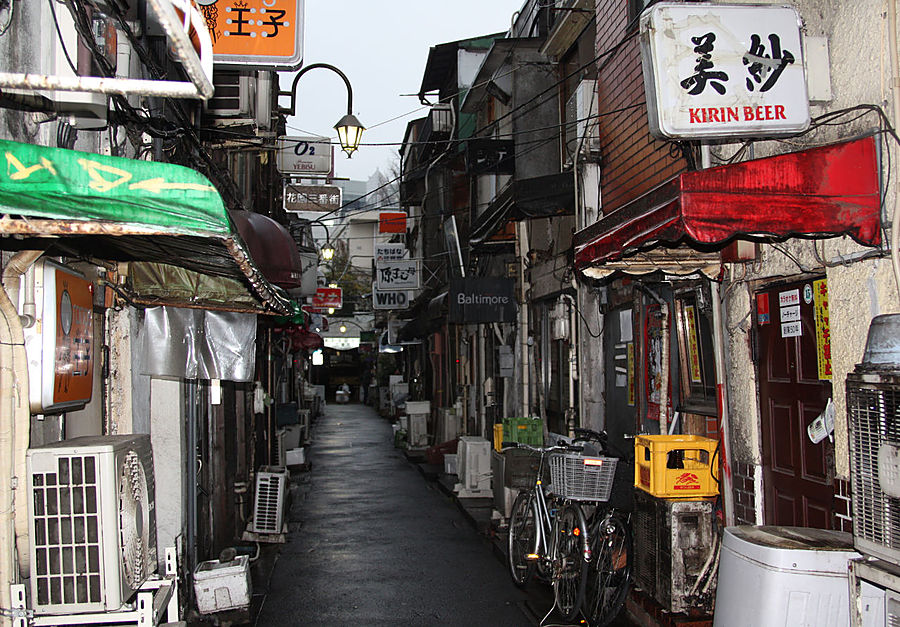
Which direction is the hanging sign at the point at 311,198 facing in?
toward the camera

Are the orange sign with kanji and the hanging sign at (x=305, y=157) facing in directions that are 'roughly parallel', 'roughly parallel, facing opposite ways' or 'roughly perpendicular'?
roughly parallel

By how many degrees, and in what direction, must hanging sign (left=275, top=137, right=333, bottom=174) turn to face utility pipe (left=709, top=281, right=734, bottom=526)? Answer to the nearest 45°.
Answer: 0° — it already faces it

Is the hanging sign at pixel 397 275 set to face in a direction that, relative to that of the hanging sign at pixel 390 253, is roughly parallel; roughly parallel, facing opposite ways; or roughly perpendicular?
roughly parallel

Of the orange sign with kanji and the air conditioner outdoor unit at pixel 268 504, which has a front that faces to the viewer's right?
the air conditioner outdoor unit

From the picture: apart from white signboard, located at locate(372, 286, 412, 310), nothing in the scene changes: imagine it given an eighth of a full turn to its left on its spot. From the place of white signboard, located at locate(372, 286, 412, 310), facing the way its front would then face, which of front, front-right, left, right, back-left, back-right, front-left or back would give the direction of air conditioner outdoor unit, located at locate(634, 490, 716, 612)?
front-right

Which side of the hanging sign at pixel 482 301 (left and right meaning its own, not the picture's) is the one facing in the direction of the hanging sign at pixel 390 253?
back

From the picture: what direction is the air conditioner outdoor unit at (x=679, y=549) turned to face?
to the viewer's left

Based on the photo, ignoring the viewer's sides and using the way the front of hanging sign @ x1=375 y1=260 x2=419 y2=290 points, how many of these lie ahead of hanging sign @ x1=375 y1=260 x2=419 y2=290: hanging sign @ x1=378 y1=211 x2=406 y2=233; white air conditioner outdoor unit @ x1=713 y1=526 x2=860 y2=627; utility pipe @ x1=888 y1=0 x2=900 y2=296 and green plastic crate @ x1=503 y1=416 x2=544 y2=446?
3

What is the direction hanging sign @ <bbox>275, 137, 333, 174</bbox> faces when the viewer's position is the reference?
facing the viewer

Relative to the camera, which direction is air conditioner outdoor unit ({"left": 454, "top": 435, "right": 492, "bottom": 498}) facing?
to the viewer's left

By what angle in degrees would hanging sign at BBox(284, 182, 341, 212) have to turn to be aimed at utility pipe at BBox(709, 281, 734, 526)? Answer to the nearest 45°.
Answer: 0° — it already faces it

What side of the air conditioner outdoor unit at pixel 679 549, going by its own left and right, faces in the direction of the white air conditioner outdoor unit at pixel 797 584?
left

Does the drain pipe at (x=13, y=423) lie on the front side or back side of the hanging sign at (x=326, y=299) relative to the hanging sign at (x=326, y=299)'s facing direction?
on the front side

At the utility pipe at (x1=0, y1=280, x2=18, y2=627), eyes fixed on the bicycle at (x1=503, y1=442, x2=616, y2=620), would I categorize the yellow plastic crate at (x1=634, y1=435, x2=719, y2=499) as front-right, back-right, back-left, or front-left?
front-right

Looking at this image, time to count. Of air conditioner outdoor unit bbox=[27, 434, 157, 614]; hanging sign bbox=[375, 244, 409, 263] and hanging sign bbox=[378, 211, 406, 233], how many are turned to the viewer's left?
0
